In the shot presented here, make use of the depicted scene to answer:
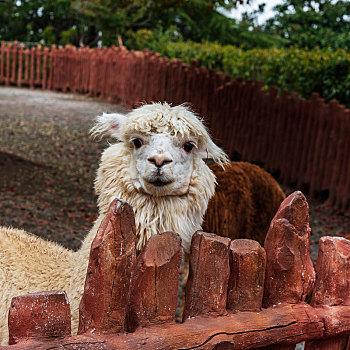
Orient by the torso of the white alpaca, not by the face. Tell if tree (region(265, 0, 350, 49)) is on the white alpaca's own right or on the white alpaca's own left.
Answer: on the white alpaca's own left

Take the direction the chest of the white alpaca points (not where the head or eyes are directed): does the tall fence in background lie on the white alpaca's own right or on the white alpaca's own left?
on the white alpaca's own left

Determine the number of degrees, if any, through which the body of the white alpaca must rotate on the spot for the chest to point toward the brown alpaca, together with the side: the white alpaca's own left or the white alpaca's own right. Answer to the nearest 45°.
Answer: approximately 90° to the white alpaca's own left

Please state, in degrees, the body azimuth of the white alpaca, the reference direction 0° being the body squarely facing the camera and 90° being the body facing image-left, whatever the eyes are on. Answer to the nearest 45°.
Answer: approximately 315°

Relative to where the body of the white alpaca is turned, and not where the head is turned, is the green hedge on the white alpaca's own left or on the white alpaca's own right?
on the white alpaca's own left
